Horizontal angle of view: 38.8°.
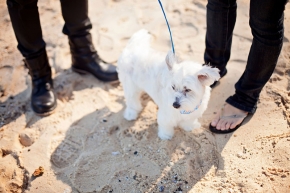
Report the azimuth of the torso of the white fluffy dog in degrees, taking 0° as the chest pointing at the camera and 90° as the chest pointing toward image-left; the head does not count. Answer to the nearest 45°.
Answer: approximately 315°
